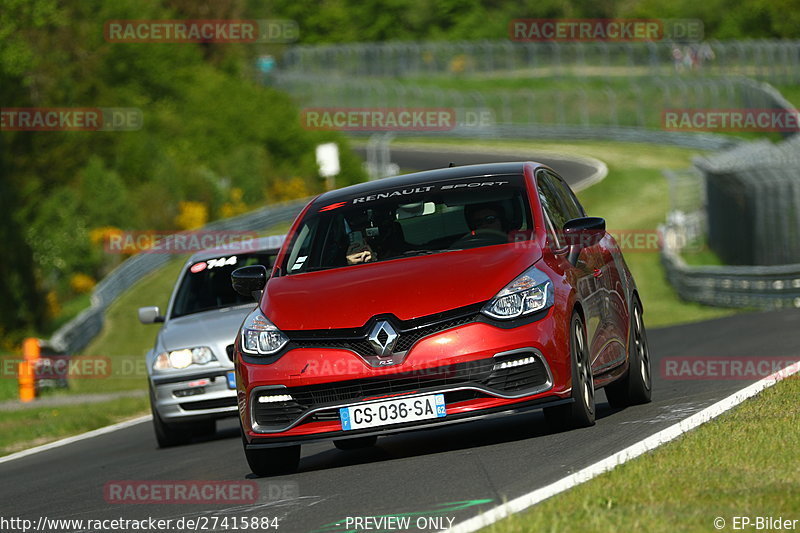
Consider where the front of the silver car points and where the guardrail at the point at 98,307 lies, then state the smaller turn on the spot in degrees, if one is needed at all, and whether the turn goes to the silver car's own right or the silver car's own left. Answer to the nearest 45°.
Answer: approximately 180°

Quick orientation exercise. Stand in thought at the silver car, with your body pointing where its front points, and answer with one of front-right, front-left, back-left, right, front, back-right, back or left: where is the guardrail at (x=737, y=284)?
back-left

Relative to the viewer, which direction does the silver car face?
toward the camera

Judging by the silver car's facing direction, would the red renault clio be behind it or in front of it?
in front

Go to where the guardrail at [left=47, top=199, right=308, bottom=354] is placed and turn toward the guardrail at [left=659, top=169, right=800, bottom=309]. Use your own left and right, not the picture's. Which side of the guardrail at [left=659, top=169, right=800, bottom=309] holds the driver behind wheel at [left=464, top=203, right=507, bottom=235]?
right

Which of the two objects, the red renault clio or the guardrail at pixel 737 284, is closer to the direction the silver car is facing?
the red renault clio

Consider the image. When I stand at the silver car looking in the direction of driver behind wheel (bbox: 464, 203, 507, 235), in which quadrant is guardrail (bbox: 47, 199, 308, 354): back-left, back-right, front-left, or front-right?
back-left

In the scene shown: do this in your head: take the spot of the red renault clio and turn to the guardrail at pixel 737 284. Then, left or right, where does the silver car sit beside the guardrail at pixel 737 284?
left

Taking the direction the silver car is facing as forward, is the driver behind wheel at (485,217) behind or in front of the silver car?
in front
